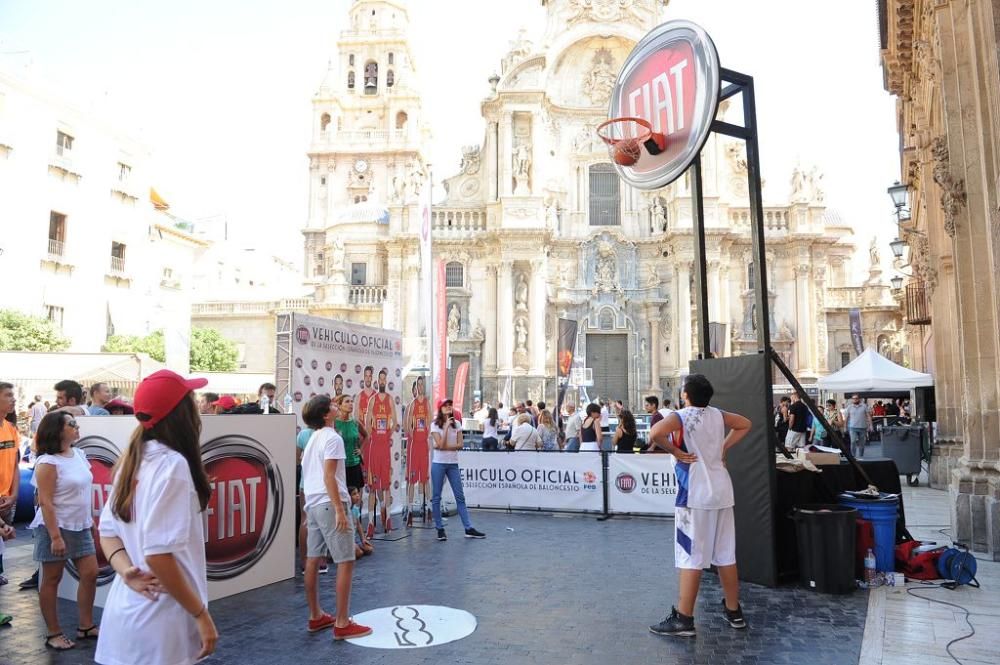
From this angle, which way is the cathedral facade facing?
toward the camera

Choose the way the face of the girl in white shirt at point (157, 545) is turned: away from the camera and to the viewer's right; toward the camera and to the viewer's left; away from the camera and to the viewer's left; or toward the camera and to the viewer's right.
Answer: away from the camera and to the viewer's right

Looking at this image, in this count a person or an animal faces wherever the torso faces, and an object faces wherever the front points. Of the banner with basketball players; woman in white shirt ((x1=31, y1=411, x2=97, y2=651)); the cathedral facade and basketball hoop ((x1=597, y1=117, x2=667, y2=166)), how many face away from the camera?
0

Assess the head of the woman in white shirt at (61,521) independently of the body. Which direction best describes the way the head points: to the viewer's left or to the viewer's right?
to the viewer's right

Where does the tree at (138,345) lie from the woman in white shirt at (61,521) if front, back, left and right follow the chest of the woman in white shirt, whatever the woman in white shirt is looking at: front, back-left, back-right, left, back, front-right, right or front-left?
back-left

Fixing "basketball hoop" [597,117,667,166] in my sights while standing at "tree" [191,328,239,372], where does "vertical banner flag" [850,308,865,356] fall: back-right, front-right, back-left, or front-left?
front-left

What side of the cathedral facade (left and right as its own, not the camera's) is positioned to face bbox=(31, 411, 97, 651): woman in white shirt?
front

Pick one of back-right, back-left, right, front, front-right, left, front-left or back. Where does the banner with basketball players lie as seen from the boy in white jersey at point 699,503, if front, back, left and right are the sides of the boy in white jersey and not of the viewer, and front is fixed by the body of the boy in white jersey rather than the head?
front

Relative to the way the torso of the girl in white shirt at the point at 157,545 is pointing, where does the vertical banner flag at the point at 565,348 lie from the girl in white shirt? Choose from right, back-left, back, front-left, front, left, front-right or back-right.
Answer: front

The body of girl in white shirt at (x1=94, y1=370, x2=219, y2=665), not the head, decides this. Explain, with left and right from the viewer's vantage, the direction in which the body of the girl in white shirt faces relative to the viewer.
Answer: facing away from the viewer and to the right of the viewer

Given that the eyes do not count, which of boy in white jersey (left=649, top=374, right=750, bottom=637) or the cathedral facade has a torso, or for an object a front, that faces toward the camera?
the cathedral facade
